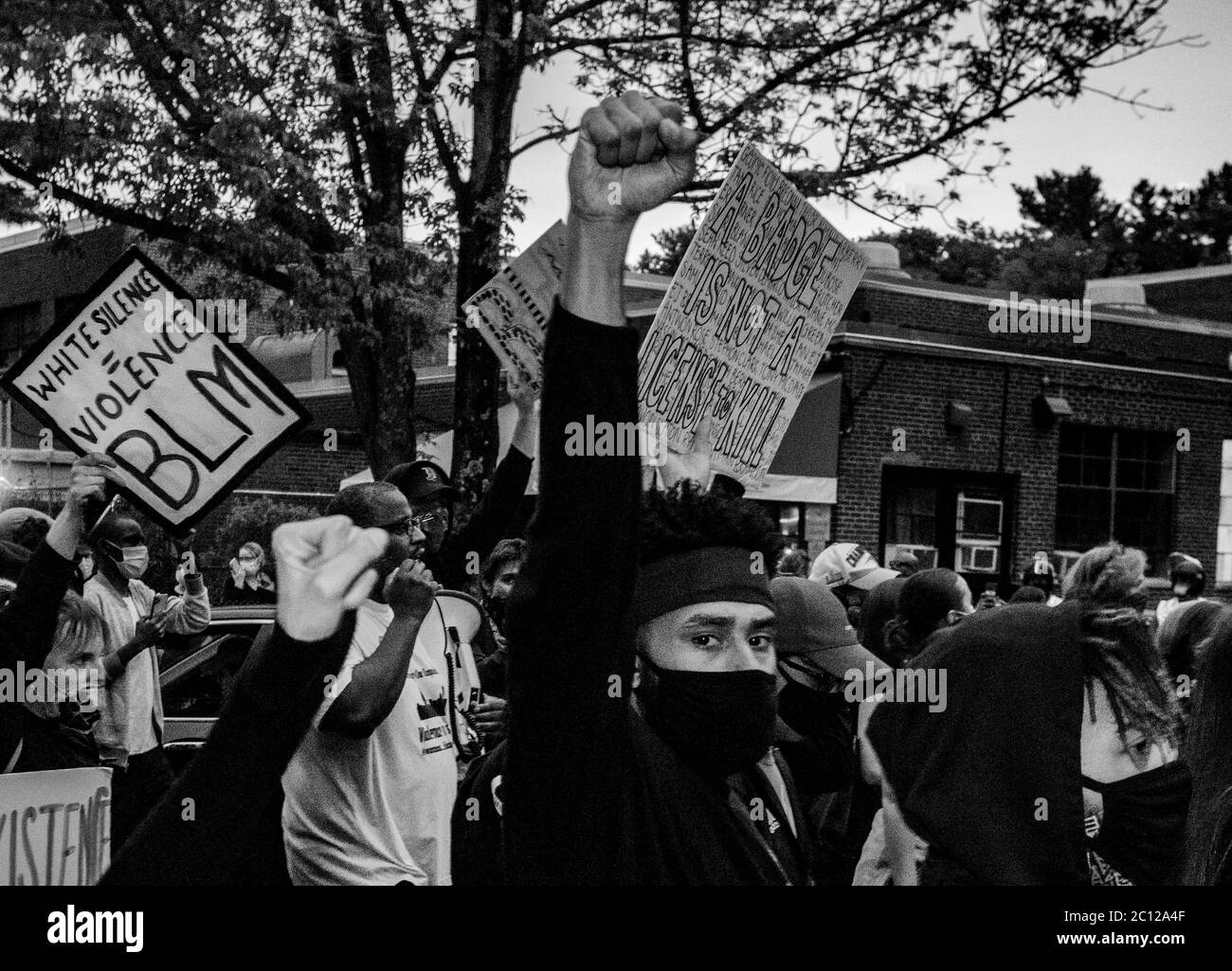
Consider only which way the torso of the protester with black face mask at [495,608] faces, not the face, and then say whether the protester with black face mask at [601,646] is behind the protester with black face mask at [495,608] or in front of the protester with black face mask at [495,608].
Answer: in front

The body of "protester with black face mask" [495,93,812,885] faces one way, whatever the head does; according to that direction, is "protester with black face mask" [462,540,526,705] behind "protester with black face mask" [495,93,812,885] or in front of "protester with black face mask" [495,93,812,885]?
behind

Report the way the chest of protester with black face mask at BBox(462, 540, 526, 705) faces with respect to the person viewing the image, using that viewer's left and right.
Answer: facing the viewer and to the right of the viewer

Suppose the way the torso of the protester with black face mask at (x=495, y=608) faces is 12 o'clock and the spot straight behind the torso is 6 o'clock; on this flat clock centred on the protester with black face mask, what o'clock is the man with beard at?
The man with beard is roughly at 2 o'clock from the protester with black face mask.

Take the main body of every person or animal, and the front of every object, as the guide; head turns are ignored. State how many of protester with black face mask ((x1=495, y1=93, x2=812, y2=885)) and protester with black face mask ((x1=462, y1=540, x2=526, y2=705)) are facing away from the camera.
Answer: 0

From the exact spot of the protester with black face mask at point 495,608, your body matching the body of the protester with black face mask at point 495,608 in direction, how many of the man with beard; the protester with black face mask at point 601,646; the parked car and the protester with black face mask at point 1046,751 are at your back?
1

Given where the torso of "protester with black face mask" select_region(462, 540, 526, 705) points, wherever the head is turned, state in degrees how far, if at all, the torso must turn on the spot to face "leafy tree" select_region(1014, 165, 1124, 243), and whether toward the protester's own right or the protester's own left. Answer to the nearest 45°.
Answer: approximately 90° to the protester's own left

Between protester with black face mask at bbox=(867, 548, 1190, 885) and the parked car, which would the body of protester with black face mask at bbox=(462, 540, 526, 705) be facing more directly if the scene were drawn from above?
the protester with black face mask
